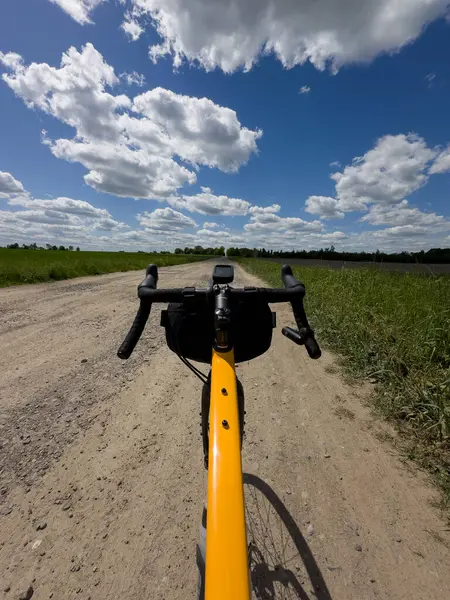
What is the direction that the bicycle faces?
away from the camera
